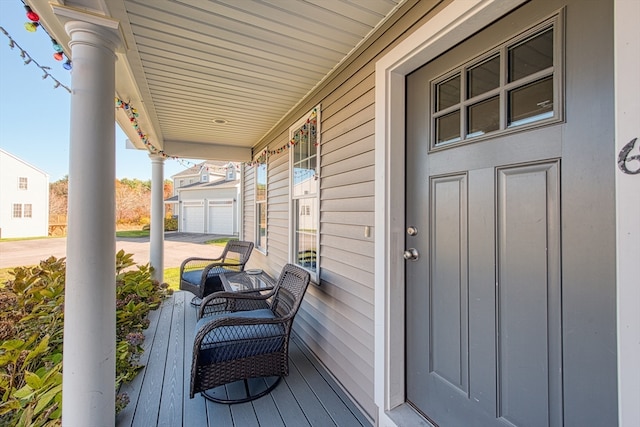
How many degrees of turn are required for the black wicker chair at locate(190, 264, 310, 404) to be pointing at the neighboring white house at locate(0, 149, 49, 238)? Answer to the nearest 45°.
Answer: approximately 45° to its right

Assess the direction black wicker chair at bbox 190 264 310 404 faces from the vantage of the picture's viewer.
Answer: facing to the left of the viewer

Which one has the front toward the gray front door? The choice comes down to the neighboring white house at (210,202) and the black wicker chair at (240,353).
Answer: the neighboring white house

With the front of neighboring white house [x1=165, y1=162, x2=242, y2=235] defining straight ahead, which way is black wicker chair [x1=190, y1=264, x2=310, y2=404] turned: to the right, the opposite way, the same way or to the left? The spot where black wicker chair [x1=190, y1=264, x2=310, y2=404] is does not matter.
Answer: to the right

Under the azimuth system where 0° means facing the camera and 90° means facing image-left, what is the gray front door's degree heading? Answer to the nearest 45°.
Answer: approximately 45°

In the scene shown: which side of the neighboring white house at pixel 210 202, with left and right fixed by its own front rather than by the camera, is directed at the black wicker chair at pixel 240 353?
front

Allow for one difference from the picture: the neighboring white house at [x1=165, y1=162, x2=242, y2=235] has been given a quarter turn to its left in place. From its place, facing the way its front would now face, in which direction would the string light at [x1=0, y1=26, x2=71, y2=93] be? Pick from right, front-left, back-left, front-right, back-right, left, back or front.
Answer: right

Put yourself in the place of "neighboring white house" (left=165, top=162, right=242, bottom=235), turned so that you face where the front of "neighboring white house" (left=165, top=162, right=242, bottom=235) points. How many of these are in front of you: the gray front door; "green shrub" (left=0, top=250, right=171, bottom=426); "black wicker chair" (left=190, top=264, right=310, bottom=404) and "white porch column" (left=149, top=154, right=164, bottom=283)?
4

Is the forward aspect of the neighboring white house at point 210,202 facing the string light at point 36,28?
yes

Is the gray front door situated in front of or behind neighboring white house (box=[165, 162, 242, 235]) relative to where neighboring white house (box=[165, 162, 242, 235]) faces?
in front

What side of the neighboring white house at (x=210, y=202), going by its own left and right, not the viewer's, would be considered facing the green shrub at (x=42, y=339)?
front

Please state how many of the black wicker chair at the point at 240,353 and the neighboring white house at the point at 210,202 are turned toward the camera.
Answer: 1

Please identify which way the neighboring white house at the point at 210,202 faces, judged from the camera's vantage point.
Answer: facing the viewer

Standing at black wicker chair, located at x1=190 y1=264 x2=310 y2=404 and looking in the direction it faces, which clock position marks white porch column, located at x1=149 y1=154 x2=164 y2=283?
The white porch column is roughly at 2 o'clock from the black wicker chair.

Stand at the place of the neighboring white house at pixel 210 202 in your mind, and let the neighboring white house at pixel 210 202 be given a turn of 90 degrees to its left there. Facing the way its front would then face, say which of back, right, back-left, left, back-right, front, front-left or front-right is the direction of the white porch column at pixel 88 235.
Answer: right
